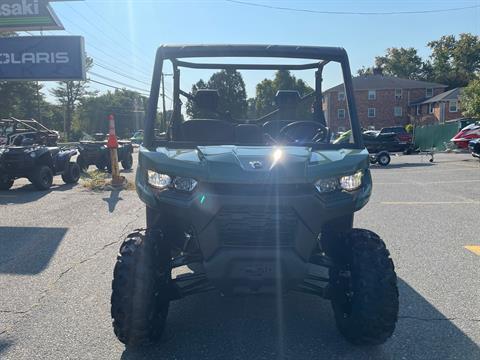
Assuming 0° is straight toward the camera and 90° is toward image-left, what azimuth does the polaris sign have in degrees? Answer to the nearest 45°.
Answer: approximately 0°

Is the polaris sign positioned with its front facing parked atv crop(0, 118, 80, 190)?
yes

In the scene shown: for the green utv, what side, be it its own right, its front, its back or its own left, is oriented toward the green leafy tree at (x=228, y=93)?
back

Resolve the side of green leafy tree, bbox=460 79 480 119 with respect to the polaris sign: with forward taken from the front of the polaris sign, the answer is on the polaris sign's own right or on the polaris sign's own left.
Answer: on the polaris sign's own left

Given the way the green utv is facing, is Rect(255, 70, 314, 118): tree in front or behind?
behind

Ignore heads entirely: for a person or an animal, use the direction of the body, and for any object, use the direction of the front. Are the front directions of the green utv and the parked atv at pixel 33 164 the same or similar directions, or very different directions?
same or similar directions

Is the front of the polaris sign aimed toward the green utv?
yes

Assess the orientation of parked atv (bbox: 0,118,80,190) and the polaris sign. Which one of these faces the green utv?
the polaris sign
